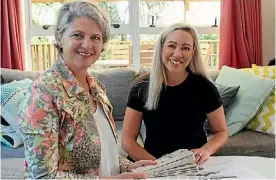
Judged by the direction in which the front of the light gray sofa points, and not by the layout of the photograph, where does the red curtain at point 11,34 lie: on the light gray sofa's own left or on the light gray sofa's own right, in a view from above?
on the light gray sofa's own right

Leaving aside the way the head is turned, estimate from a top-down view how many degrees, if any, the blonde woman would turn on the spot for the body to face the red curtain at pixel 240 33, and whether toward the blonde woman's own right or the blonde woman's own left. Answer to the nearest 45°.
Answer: approximately 180°

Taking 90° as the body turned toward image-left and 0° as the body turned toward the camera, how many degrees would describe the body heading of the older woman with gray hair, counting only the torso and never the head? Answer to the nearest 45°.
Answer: approximately 315°

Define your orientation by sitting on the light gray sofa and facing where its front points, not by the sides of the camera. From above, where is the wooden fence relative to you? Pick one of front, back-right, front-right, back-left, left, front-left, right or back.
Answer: back

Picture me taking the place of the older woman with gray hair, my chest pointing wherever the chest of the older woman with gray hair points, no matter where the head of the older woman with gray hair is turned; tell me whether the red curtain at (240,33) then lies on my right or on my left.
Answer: on my left

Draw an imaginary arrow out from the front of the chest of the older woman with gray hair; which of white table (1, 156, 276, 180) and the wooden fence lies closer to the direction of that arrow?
the white table

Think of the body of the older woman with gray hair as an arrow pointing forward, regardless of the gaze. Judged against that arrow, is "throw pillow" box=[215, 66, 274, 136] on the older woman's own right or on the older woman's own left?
on the older woman's own left

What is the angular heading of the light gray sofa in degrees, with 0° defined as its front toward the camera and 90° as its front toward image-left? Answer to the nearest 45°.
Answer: approximately 0°

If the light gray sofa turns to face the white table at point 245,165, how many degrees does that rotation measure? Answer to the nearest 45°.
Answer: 0° — it already faces it
